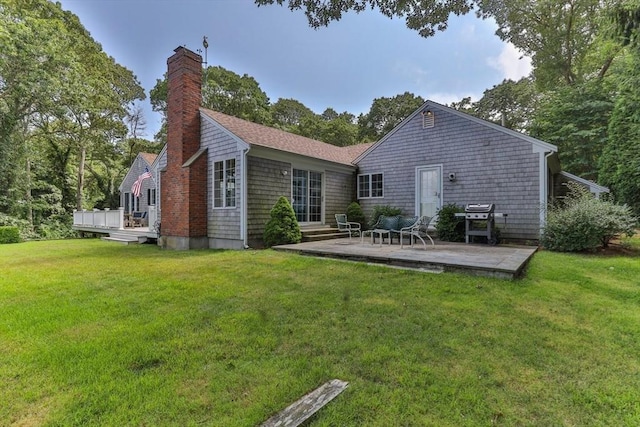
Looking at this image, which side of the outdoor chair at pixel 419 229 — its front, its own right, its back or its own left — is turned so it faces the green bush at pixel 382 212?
right

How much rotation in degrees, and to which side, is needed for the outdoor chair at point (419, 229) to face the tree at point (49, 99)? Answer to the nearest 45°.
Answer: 0° — it already faces it

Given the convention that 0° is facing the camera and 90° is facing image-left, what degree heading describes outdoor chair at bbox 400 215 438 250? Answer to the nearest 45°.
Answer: approximately 90°

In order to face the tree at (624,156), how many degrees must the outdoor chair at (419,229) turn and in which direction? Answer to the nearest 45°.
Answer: approximately 135° to its right

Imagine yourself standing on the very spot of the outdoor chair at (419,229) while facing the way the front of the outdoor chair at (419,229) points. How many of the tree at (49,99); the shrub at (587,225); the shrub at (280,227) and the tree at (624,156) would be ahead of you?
2

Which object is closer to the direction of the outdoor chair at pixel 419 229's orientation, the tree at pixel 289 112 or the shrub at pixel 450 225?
the tree

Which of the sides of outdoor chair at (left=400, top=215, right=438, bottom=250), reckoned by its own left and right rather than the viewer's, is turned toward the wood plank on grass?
left

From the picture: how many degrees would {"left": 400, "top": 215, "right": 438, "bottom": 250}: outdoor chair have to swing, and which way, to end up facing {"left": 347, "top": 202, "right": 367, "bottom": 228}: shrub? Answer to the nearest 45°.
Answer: approximately 45° to its right

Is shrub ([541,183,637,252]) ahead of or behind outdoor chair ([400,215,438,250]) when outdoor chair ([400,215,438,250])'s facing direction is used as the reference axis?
behind

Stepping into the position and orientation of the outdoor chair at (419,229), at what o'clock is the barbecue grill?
The barbecue grill is roughly at 5 o'clock from the outdoor chair.
